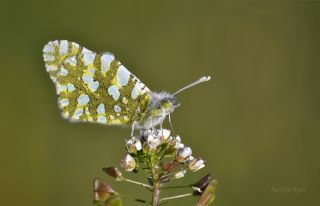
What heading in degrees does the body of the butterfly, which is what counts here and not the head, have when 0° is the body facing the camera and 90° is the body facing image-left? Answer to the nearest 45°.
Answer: approximately 270°
